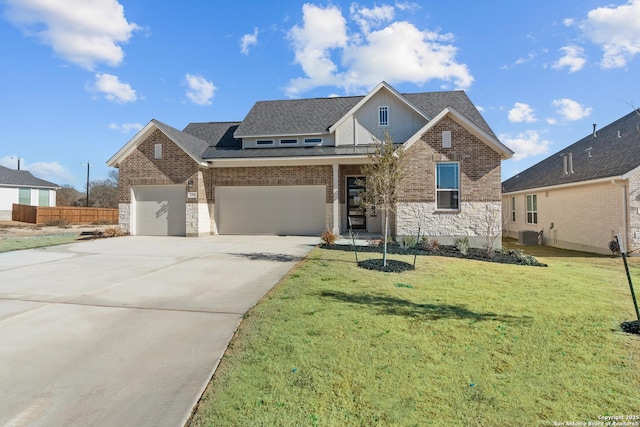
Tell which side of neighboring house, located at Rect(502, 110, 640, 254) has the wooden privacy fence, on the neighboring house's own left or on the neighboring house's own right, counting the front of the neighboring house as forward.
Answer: on the neighboring house's own right

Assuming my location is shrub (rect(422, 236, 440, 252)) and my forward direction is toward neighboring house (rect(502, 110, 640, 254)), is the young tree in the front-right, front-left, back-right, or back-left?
back-right

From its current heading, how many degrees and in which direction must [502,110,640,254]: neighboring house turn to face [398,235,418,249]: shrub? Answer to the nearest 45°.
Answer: approximately 90° to its right

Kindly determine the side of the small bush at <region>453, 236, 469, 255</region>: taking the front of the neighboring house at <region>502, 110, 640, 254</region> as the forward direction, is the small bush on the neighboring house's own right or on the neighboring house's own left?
on the neighboring house's own right

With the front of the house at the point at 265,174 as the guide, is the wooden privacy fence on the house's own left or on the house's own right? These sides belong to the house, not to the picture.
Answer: on the house's own right

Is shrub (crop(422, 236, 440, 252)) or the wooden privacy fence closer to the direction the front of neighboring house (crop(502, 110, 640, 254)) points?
the shrub

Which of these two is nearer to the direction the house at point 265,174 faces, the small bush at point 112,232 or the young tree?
the young tree

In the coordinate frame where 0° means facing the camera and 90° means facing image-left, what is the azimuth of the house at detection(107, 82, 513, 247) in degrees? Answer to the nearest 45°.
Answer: approximately 0°

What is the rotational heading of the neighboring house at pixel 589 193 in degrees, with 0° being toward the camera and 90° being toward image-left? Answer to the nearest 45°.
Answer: approximately 315°
